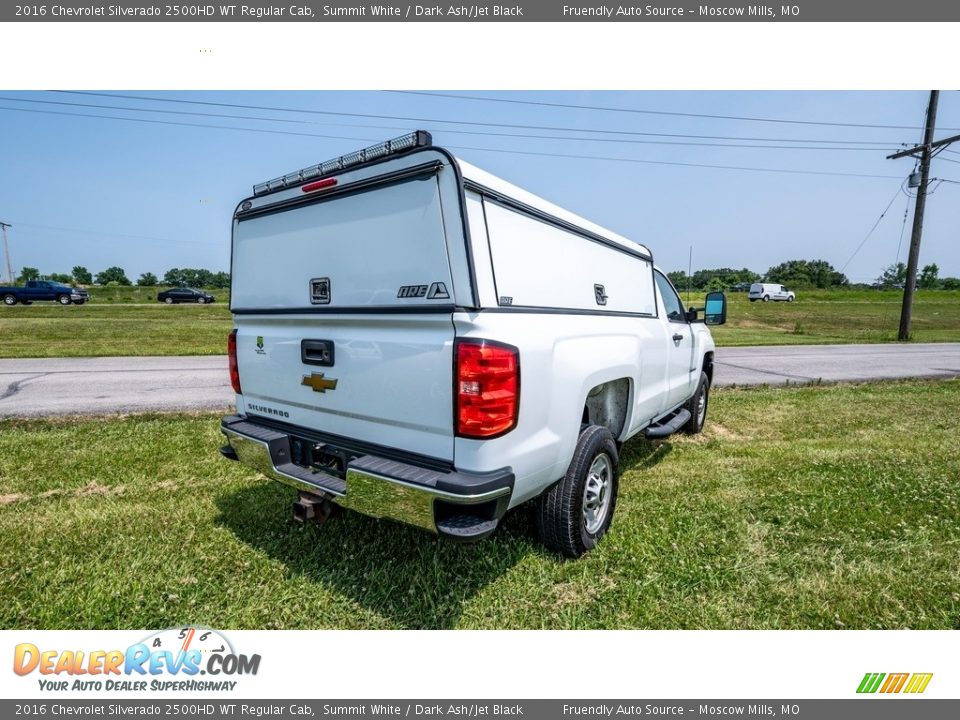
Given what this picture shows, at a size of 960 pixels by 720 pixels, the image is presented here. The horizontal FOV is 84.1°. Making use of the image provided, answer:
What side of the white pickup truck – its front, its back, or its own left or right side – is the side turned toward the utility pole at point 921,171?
front

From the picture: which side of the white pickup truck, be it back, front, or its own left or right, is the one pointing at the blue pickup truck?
left

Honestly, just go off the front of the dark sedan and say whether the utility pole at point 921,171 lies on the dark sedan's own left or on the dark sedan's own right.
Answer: on the dark sedan's own right

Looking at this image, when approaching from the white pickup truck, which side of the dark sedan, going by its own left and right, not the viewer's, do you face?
right

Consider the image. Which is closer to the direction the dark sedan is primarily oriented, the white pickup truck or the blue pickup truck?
the white pickup truck

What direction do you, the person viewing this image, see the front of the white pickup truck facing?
facing away from the viewer and to the right of the viewer

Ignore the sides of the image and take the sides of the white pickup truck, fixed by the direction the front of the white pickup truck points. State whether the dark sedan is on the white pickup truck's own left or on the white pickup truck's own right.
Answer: on the white pickup truck's own left

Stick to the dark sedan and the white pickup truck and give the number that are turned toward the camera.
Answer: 0

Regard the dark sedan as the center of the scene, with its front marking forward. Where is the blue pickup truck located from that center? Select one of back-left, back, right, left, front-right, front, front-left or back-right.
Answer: back-right

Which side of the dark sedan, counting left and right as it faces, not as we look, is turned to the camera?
right
